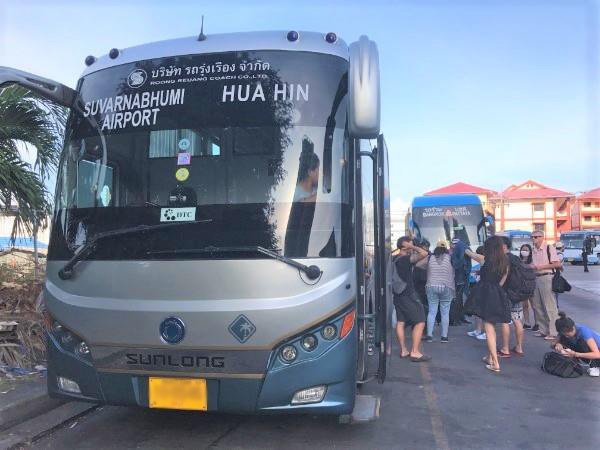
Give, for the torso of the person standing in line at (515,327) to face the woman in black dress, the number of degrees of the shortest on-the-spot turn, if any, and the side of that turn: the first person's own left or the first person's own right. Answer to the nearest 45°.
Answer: approximately 90° to the first person's own left

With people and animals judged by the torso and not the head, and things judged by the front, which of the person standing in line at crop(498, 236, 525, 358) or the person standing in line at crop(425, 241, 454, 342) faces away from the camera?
the person standing in line at crop(425, 241, 454, 342)

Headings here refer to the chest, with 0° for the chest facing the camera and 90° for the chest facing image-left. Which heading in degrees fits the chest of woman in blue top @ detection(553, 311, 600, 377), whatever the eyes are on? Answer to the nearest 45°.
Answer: approximately 45°

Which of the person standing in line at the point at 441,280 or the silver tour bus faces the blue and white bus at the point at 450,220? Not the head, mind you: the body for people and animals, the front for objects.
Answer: the person standing in line

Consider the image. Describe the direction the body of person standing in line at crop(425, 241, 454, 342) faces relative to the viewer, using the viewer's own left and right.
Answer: facing away from the viewer

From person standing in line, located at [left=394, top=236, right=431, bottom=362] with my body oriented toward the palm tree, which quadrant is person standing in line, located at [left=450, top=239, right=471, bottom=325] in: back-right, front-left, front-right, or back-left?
back-right

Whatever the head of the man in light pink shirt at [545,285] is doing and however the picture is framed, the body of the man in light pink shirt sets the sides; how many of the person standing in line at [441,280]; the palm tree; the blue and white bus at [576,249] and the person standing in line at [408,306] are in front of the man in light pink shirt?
3

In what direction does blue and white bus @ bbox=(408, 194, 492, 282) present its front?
toward the camera

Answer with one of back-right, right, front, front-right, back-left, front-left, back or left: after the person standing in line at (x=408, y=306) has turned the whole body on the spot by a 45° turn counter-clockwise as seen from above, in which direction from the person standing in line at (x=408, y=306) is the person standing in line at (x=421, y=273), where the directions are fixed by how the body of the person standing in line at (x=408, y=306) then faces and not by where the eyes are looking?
front-left

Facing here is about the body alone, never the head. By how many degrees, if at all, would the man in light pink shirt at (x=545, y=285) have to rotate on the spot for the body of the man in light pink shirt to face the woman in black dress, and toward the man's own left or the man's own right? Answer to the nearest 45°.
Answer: approximately 45° to the man's own left

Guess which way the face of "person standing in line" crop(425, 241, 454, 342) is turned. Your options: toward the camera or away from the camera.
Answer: away from the camera

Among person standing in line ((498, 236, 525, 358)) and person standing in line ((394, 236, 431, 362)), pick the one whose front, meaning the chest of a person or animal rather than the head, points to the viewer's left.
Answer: person standing in line ((498, 236, 525, 358))

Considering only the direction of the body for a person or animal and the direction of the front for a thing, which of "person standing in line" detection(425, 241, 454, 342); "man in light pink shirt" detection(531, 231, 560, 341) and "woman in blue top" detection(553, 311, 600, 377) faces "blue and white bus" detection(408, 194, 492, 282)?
the person standing in line
